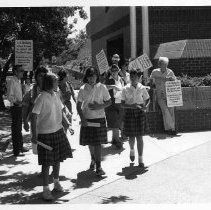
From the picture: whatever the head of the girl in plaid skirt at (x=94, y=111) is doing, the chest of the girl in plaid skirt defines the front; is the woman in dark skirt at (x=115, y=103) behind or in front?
behind

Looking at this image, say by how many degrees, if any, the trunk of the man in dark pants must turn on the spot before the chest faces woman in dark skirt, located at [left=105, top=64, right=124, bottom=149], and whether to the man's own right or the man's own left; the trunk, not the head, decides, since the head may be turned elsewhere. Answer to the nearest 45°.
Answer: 0° — they already face them

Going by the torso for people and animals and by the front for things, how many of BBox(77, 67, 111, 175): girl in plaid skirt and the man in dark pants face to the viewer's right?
1

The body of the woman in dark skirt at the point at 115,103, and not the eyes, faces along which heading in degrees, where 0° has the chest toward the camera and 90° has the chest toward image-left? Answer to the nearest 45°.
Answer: approximately 315°

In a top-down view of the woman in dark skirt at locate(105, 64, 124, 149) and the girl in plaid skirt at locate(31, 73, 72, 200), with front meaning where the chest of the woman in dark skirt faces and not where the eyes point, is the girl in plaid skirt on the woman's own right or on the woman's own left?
on the woman's own right

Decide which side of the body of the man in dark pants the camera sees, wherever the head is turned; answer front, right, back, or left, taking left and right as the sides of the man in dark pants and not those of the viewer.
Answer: right

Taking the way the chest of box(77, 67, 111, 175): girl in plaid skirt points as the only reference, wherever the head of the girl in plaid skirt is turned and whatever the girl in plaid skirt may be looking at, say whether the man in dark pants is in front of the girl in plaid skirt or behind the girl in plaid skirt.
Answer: behind

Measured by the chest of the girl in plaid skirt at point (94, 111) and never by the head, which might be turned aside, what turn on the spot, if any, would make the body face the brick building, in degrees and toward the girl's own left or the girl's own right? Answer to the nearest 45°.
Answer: approximately 180°

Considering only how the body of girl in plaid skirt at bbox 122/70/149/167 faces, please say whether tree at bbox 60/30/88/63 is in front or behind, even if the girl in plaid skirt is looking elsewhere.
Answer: behind
